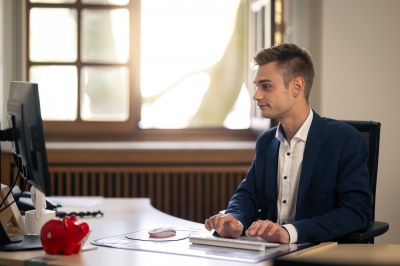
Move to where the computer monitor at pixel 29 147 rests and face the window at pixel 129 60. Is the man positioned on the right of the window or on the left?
right

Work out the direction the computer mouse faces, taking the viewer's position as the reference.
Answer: facing to the left of the viewer

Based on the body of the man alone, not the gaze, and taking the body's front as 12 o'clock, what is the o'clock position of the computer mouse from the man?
The computer mouse is roughly at 12 o'clock from the man.

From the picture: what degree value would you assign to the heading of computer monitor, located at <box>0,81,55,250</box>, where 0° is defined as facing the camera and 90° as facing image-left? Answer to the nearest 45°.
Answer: approximately 270°

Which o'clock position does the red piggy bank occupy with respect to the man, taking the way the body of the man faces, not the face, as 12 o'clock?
The red piggy bank is roughly at 12 o'clock from the man.

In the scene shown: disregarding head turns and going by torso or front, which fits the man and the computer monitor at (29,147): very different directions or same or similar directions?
very different directions

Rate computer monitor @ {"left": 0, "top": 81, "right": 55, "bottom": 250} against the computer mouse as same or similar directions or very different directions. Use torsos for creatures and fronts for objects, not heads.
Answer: very different directions

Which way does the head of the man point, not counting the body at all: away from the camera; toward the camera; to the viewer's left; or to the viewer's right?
to the viewer's left

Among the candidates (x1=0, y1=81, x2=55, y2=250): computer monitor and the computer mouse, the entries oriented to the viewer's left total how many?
1

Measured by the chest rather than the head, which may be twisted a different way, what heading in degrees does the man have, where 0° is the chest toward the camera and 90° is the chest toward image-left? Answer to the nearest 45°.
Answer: approximately 45°
